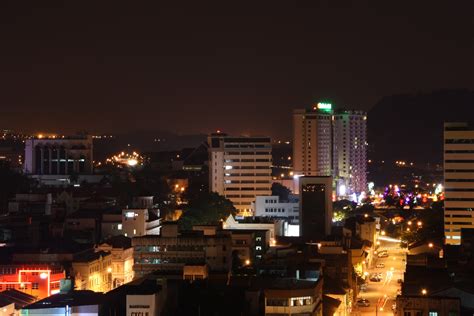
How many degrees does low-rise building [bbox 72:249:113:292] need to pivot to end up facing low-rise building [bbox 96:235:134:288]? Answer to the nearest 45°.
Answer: approximately 90° to its left

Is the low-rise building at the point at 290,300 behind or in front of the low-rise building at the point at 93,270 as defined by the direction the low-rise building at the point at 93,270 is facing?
in front

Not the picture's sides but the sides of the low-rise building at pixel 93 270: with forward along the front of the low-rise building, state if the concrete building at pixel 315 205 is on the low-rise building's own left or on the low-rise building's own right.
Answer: on the low-rise building's own left

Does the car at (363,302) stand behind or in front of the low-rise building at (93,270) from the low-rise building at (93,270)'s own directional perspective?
in front

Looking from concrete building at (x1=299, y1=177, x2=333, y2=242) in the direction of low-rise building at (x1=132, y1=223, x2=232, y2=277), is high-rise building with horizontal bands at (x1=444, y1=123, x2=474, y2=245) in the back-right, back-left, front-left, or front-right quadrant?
back-left

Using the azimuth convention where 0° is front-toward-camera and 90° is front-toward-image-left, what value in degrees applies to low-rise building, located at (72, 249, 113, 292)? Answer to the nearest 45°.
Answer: approximately 315°

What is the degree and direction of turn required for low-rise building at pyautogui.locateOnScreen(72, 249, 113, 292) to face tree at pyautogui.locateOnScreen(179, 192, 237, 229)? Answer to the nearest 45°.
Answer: approximately 90° to its left

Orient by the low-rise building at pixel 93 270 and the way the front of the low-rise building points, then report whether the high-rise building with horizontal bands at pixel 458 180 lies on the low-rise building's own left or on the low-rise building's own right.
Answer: on the low-rise building's own left

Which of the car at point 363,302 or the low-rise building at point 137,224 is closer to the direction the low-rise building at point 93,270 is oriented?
the car
